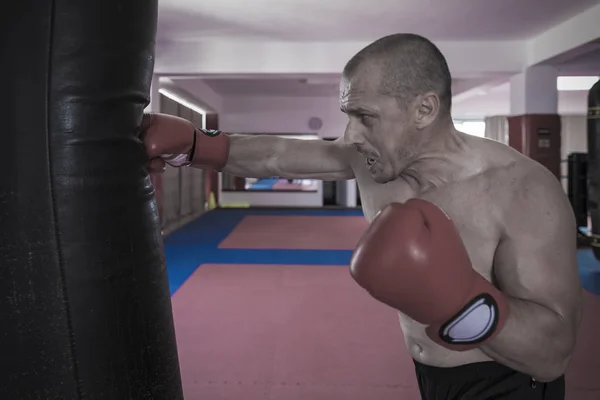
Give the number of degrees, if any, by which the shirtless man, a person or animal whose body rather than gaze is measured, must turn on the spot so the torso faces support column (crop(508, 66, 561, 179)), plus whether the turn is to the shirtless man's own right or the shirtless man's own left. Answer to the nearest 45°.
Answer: approximately 135° to the shirtless man's own right

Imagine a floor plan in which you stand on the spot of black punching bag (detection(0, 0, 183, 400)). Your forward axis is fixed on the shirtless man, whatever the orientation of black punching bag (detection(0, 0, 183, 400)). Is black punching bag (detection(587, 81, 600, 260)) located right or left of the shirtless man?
left

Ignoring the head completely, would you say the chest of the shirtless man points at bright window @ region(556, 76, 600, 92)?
no

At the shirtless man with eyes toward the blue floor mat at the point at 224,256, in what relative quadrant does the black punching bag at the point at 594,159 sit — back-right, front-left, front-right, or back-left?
front-right

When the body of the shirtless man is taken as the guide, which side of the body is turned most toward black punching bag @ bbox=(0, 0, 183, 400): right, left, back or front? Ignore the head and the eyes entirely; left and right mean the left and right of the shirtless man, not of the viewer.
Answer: front

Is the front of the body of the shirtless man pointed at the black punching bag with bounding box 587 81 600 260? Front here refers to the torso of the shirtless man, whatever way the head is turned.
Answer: no

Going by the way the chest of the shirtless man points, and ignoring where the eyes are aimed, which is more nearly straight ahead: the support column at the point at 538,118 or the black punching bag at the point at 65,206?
the black punching bag

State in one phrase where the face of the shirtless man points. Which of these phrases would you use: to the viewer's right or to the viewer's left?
to the viewer's left

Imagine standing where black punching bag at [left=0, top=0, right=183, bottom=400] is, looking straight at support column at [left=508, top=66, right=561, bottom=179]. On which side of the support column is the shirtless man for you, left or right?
right

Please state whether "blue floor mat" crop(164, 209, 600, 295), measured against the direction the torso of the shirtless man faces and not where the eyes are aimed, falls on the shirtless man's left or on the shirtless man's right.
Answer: on the shirtless man's right

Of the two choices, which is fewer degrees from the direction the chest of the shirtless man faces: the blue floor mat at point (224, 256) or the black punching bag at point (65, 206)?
the black punching bag

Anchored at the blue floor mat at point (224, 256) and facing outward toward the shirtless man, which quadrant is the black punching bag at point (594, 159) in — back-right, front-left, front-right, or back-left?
front-left
